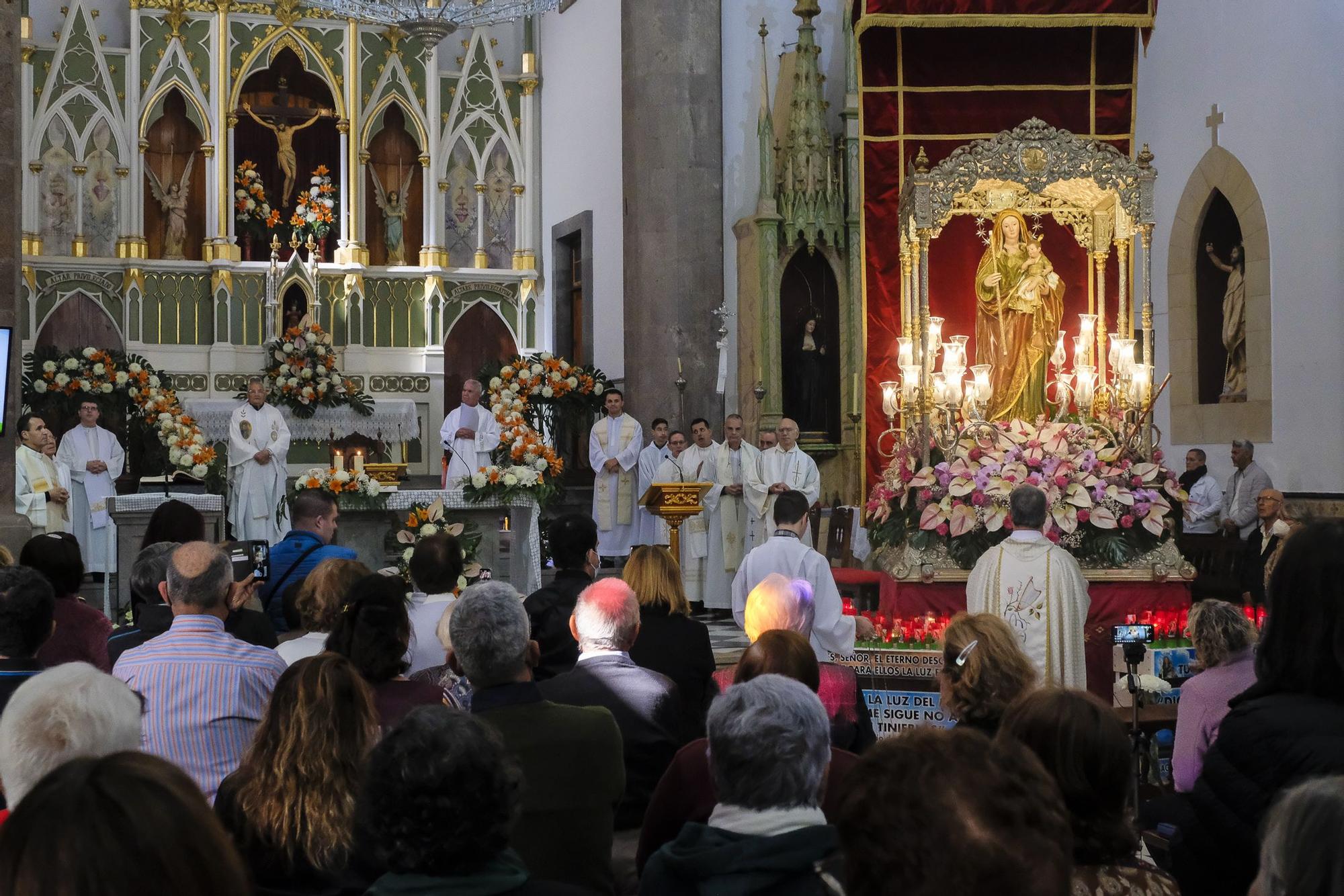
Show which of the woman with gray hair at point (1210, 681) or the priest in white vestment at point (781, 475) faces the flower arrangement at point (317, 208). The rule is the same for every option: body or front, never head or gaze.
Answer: the woman with gray hair

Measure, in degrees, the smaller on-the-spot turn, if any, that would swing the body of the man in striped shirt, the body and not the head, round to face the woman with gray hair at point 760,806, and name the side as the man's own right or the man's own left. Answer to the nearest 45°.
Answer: approximately 135° to the man's own right

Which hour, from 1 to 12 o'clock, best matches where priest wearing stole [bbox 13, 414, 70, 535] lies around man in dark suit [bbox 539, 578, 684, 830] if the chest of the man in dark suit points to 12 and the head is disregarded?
The priest wearing stole is roughly at 11 o'clock from the man in dark suit.

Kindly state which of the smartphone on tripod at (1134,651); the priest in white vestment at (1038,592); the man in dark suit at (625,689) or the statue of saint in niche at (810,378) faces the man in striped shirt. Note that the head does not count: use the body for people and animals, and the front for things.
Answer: the statue of saint in niche
